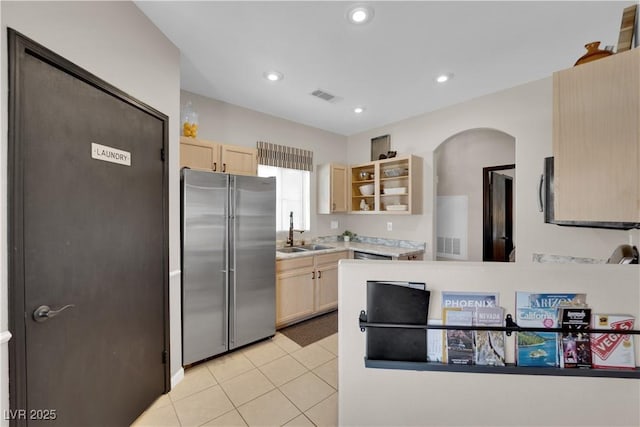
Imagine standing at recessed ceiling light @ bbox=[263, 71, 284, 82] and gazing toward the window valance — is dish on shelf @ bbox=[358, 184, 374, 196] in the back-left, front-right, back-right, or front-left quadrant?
front-right

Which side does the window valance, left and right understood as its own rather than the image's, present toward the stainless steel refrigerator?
right

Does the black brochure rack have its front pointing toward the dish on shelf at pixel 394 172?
no

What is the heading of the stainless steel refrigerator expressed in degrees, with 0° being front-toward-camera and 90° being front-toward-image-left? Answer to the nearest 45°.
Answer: approximately 315°

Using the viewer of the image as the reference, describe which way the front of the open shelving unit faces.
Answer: facing the viewer and to the left of the viewer

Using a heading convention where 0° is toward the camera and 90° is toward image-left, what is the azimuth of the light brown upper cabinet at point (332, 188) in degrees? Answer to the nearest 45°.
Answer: approximately 315°

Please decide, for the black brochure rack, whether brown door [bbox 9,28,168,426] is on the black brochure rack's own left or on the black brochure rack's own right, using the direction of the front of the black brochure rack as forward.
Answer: on the black brochure rack's own right

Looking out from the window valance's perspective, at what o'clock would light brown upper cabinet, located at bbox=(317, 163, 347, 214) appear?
The light brown upper cabinet is roughly at 10 o'clock from the window valance.

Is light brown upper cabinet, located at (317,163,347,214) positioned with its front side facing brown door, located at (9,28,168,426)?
no

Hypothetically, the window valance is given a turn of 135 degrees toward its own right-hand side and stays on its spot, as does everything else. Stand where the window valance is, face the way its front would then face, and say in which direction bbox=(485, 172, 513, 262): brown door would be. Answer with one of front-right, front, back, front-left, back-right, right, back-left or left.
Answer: back

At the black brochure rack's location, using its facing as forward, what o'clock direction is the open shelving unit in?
The open shelving unit is roughly at 5 o'clock from the black brochure rack.
